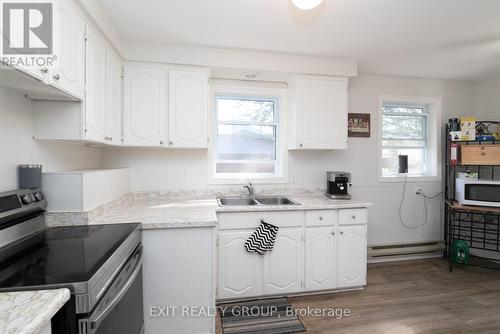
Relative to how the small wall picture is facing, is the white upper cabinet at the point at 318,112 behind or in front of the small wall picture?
in front

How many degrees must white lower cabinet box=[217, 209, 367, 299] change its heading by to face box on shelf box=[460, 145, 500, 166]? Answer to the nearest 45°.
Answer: approximately 135° to its left

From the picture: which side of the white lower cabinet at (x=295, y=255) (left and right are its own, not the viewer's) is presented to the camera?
front

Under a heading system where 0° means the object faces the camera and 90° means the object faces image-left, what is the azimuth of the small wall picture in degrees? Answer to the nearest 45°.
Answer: approximately 0°

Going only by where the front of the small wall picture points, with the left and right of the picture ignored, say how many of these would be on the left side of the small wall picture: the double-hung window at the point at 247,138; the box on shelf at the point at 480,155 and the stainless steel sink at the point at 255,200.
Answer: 1

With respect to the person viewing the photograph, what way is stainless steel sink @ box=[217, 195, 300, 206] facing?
facing the viewer

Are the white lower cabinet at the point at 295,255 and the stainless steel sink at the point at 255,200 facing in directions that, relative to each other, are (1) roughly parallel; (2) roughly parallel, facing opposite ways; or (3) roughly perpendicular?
roughly parallel

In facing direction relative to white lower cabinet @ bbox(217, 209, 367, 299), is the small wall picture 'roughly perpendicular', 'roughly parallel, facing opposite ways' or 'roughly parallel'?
roughly parallel

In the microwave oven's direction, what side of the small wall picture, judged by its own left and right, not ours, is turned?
left
